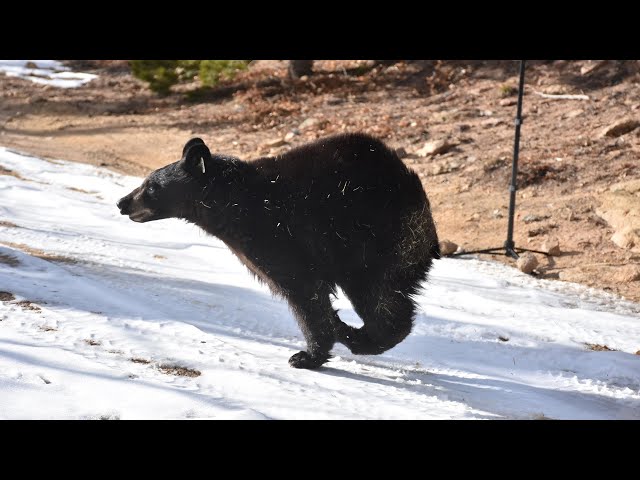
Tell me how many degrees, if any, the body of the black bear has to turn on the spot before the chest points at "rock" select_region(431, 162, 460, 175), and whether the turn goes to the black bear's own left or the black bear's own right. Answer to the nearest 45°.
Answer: approximately 90° to the black bear's own right

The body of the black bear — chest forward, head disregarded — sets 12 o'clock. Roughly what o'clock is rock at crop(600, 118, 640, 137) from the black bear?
The rock is roughly at 4 o'clock from the black bear.

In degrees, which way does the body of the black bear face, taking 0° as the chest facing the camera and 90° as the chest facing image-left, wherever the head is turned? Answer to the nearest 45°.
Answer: approximately 90°

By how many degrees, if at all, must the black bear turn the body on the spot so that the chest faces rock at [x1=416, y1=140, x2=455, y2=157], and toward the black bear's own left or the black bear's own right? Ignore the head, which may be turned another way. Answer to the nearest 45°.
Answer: approximately 90° to the black bear's own right

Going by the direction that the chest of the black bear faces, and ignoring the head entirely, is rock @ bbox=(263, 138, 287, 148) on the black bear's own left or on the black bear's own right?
on the black bear's own right

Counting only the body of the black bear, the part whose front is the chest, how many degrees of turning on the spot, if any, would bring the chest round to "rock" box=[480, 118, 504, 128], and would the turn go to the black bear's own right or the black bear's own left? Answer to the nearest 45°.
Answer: approximately 90° to the black bear's own right

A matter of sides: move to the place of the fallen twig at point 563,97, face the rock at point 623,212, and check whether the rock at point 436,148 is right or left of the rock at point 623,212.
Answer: right

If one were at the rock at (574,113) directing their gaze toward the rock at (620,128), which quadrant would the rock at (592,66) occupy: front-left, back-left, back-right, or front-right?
back-left

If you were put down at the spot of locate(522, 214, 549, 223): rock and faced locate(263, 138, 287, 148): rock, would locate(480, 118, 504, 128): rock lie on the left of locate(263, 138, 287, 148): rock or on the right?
right

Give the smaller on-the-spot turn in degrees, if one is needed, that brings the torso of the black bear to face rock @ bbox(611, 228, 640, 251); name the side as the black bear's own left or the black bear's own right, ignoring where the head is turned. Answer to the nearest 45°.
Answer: approximately 135° to the black bear's own right

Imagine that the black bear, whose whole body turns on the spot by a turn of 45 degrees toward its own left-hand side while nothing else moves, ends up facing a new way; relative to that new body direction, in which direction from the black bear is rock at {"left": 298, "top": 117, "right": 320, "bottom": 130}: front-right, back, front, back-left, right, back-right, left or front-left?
back-right
